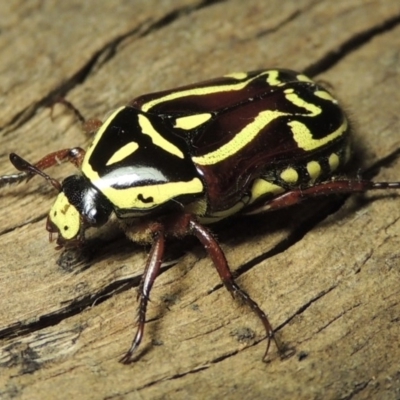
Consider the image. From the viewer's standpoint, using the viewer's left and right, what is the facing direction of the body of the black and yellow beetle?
facing the viewer and to the left of the viewer
